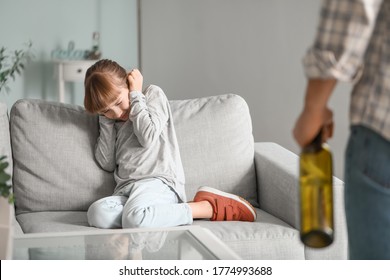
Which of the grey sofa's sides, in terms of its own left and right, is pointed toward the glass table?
front

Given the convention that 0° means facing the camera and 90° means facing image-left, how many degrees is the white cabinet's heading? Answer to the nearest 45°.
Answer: approximately 0°

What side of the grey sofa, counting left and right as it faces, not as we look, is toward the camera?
front

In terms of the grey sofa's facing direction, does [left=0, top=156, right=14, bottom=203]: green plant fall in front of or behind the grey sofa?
in front

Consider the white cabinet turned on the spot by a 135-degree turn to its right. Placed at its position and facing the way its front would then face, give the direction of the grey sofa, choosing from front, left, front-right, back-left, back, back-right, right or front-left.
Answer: back-left

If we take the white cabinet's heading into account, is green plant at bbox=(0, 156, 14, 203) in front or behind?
in front
